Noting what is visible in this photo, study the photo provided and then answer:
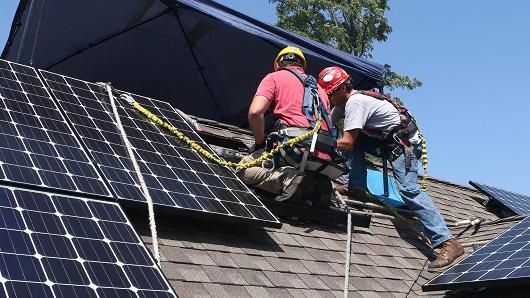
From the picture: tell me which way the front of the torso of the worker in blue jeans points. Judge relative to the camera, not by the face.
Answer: to the viewer's left

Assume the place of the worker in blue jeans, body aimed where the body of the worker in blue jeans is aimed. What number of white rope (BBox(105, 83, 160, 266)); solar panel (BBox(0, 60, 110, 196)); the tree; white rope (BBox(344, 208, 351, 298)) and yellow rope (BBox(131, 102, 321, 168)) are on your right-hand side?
1

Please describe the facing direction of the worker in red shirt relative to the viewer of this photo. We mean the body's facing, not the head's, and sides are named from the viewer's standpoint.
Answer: facing away from the viewer and to the left of the viewer

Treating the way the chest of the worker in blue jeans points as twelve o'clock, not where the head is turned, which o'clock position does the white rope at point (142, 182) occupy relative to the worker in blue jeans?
The white rope is roughly at 10 o'clock from the worker in blue jeans.

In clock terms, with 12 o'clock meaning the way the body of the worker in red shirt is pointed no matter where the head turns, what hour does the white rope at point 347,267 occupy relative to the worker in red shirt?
The white rope is roughly at 6 o'clock from the worker in red shirt.

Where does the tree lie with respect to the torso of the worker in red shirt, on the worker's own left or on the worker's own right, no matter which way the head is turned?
on the worker's own right

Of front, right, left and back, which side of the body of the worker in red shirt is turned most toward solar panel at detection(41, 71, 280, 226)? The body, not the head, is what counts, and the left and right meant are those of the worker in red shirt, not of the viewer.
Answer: left

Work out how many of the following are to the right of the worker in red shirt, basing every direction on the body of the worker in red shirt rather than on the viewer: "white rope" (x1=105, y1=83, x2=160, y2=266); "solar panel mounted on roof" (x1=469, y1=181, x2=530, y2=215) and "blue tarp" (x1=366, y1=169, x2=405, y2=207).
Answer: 2

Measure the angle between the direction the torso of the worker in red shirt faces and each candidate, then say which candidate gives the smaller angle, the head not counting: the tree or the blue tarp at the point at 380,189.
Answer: the tree

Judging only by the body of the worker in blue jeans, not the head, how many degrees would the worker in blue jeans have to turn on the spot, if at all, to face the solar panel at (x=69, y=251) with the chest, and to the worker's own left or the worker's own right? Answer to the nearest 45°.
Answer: approximately 90° to the worker's own left

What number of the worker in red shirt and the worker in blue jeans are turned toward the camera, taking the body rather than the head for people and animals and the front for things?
0

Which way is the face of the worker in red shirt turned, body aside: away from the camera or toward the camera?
away from the camera

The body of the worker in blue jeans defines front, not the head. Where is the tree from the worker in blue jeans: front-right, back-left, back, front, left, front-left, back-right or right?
right

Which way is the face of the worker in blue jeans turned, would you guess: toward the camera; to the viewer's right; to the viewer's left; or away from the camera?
to the viewer's left

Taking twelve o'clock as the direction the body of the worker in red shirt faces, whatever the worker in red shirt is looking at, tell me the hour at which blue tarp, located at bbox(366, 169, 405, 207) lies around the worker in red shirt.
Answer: The blue tarp is roughly at 3 o'clock from the worker in red shirt.
